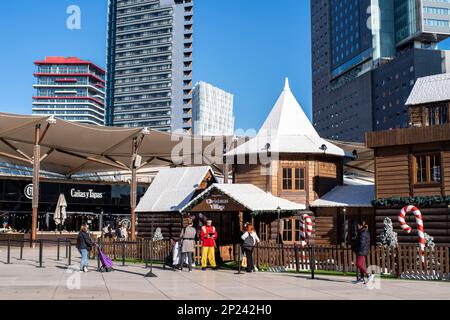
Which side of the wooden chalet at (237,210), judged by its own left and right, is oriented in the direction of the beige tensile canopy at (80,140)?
right

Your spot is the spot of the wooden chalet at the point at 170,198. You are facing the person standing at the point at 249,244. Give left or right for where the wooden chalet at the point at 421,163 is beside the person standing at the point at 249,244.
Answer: left

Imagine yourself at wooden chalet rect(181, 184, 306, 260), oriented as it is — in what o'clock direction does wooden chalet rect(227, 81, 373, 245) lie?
wooden chalet rect(227, 81, 373, 245) is roughly at 6 o'clock from wooden chalet rect(181, 184, 306, 260).

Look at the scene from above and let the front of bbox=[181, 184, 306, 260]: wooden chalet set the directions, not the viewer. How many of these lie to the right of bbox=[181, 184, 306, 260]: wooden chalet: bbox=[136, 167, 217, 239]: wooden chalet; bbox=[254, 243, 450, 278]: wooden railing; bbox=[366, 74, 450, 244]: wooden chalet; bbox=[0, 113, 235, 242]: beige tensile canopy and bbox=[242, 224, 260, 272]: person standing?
2

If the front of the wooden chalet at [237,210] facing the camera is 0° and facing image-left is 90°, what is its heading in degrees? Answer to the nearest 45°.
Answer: approximately 45°

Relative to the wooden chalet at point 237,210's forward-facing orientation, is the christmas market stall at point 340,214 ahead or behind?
behind

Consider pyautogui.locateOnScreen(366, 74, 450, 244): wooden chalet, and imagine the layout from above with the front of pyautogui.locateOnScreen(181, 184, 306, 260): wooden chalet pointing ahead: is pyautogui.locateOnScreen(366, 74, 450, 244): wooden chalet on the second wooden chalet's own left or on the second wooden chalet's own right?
on the second wooden chalet's own left

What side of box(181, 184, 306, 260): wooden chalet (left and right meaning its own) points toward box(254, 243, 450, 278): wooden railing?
left

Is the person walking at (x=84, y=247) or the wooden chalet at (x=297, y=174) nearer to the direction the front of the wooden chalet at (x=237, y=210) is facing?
the person walking

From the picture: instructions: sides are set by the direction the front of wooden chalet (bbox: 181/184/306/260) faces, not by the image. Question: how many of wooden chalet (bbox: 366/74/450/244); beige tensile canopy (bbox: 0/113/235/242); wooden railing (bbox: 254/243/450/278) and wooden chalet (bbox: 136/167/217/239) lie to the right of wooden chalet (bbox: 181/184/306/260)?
2

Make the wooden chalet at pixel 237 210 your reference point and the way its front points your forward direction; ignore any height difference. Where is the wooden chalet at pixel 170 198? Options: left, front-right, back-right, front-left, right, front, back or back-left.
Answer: right

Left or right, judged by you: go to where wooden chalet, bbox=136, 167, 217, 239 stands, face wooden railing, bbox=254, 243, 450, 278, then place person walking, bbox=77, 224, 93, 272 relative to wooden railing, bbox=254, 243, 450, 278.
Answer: right
